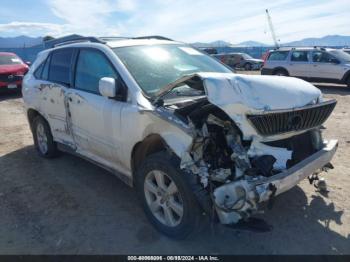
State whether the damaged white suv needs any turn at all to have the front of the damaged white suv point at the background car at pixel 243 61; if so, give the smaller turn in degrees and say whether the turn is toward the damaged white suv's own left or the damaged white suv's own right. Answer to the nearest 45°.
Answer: approximately 135° to the damaged white suv's own left

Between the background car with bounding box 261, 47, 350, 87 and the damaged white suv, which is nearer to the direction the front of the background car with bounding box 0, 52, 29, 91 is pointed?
the damaged white suv

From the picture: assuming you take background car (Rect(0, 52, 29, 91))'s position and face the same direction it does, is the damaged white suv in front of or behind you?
in front

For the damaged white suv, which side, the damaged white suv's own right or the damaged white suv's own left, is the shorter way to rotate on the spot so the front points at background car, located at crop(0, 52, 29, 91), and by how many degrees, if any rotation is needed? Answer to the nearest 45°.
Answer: approximately 180°

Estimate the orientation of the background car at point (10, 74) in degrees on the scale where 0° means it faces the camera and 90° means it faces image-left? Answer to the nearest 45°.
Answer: approximately 0°

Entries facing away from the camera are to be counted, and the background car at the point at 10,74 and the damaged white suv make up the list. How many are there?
0

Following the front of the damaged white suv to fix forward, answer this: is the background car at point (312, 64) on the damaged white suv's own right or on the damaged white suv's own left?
on the damaged white suv's own left

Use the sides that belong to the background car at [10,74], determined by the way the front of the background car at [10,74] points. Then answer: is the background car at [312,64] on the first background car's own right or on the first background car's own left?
on the first background car's own left

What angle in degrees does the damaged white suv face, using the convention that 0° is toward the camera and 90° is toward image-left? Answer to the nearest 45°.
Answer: approximately 315°
